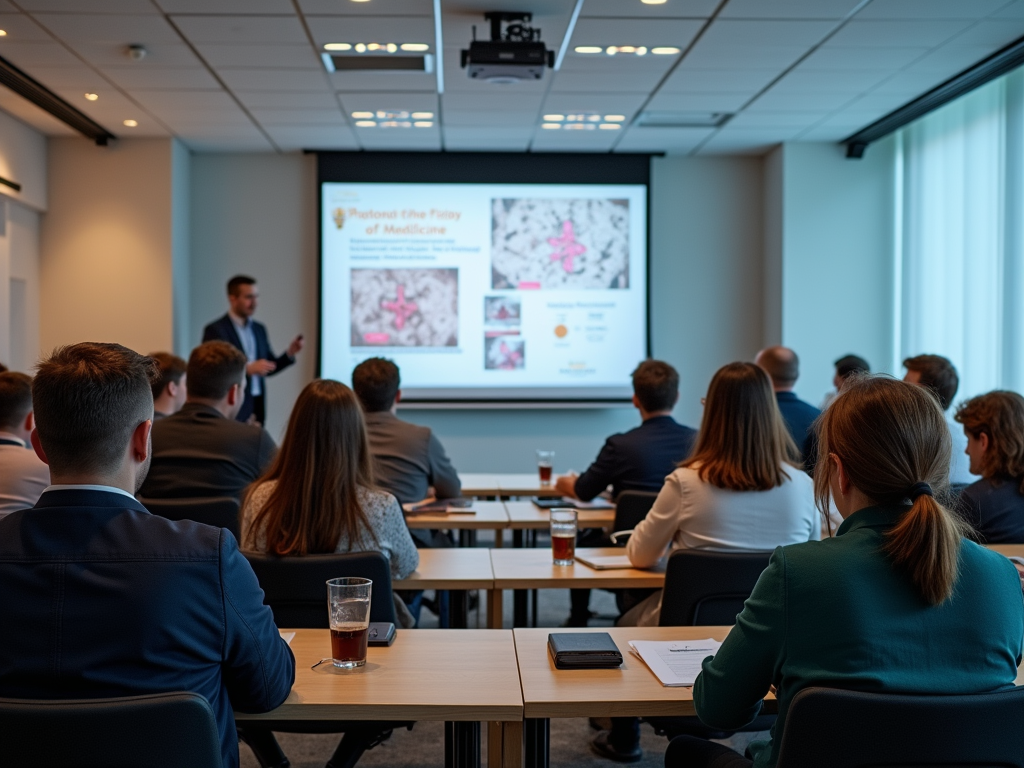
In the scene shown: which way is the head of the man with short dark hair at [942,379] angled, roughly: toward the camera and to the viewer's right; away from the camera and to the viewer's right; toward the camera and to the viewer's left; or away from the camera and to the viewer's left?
away from the camera and to the viewer's left

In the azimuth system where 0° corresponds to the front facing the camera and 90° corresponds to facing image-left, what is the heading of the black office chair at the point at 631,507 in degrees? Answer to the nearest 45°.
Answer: approximately 180°

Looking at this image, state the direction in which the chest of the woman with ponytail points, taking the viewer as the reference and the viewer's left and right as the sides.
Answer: facing away from the viewer and to the left of the viewer

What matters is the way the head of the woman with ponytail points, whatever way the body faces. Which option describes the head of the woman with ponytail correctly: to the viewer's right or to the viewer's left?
to the viewer's left

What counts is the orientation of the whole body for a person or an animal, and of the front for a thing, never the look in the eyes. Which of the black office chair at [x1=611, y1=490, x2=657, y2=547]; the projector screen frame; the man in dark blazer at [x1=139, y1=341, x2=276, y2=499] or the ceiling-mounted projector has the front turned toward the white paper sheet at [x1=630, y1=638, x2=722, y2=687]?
the projector screen frame

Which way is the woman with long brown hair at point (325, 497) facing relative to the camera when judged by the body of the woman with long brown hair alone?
away from the camera

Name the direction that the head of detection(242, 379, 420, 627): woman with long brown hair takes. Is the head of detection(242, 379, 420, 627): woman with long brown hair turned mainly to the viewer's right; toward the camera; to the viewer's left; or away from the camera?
away from the camera

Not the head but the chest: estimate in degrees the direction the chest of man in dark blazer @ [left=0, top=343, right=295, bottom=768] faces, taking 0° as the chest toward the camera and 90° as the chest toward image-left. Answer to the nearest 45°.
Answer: approximately 225°

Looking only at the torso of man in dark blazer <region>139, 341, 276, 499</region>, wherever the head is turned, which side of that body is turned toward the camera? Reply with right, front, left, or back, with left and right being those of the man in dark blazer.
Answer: back

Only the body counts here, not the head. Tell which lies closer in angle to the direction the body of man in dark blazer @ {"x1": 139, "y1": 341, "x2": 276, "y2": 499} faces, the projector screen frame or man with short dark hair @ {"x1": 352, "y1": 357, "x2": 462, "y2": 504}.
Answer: the projector screen frame

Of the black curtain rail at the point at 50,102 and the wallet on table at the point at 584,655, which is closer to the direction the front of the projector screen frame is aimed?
the wallet on table

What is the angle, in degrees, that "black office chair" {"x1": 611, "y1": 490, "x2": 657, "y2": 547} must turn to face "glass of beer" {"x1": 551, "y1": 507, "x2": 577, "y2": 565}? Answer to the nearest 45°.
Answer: approximately 180°

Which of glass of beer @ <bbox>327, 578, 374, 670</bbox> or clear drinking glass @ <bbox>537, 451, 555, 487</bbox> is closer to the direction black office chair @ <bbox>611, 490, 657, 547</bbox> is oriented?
the clear drinking glass

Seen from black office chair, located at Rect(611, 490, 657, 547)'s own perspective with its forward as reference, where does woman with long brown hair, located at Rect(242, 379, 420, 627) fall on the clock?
The woman with long brown hair is roughly at 7 o'clock from the black office chair.
